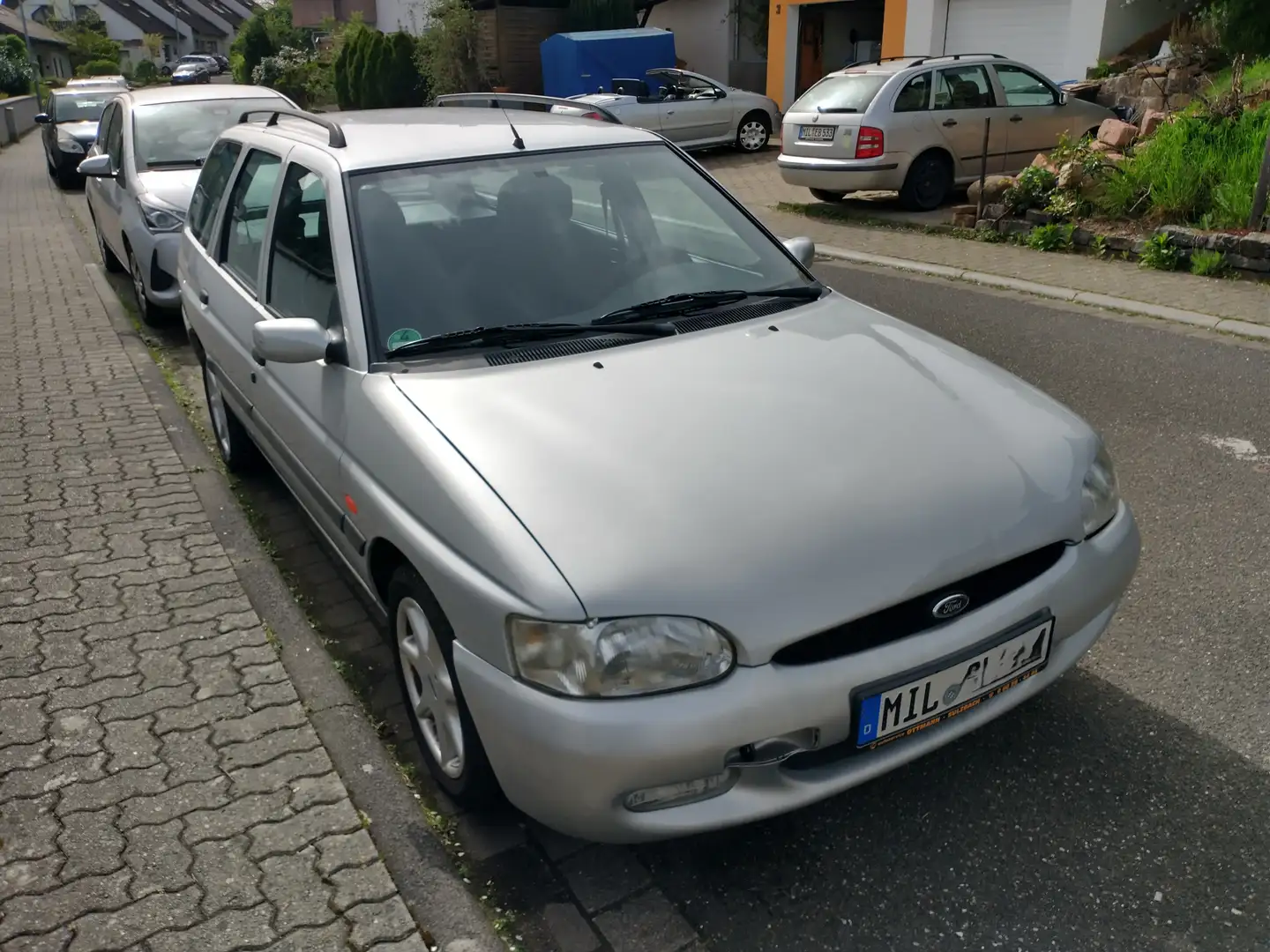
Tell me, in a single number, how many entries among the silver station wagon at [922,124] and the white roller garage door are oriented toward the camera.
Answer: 1

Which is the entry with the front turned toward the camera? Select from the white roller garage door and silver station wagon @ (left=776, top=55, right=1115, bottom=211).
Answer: the white roller garage door

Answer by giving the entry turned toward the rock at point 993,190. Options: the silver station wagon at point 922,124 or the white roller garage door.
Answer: the white roller garage door

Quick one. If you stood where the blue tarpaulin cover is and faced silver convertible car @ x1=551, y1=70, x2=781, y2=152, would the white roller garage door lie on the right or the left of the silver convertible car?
left

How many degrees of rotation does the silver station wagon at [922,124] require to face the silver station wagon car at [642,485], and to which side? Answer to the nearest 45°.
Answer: approximately 135° to its right

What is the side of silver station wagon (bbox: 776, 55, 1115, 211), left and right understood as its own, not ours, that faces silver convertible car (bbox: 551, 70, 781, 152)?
left

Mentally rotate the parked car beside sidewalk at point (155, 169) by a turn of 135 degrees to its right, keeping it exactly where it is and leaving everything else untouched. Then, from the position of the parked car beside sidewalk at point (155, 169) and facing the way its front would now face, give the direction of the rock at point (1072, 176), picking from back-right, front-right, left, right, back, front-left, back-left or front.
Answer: back

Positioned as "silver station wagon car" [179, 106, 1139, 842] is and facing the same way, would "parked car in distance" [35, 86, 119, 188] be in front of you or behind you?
behind

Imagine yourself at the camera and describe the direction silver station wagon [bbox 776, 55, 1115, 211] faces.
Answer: facing away from the viewer and to the right of the viewer

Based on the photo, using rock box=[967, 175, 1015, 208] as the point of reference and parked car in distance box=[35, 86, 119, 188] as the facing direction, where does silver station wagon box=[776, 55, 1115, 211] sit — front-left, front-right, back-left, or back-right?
front-right

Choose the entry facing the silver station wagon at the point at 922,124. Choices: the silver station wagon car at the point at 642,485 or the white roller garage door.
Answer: the white roller garage door

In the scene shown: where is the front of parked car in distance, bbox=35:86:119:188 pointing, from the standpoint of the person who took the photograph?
facing the viewer and to the right of the viewer

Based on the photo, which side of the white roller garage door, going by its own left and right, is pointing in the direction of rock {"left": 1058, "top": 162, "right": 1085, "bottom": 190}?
front

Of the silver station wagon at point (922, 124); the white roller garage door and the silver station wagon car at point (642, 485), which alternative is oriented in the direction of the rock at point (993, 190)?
the white roller garage door

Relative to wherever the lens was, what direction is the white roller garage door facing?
facing the viewer

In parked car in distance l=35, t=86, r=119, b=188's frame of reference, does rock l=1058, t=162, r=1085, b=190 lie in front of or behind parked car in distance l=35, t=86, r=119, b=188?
in front

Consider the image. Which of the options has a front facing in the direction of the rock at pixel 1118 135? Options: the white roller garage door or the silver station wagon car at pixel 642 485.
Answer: the white roller garage door

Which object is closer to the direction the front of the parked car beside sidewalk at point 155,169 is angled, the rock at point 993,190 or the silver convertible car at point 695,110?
the rock
